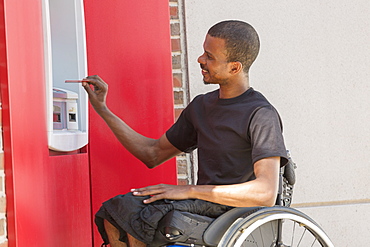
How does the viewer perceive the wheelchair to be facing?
facing to the left of the viewer

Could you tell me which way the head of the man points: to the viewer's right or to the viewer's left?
to the viewer's left

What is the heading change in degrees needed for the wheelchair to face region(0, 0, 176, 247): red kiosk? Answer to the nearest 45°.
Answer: approximately 45° to its right

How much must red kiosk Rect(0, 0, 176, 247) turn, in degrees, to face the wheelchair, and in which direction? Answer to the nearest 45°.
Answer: approximately 45° to its left
